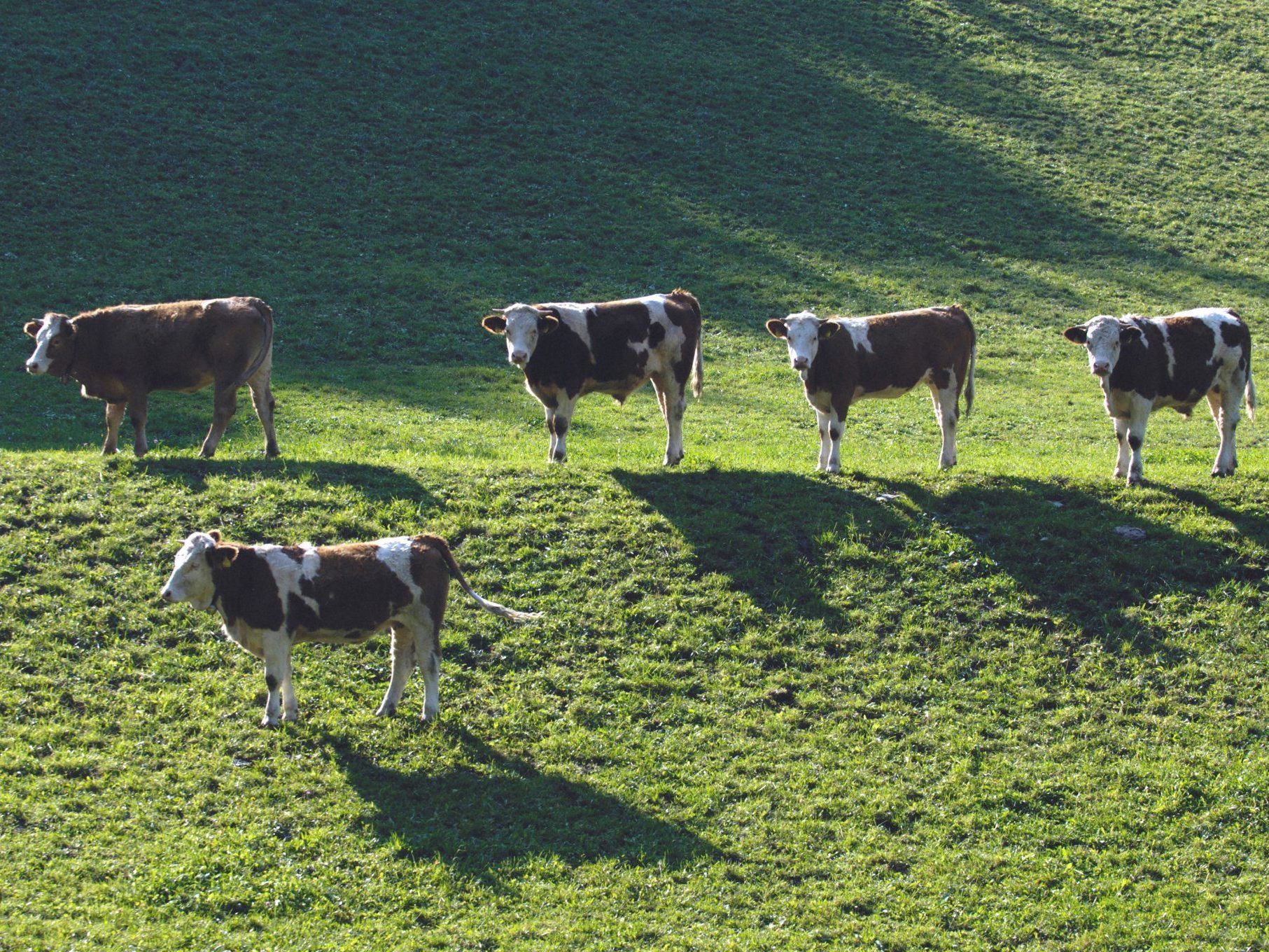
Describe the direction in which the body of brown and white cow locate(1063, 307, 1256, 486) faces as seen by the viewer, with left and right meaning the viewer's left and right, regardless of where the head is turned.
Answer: facing the viewer and to the left of the viewer

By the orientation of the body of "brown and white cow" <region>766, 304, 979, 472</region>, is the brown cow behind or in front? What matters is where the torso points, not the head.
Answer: in front

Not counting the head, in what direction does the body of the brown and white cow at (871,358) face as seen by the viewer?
to the viewer's left

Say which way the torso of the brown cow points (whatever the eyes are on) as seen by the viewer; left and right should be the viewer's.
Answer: facing to the left of the viewer

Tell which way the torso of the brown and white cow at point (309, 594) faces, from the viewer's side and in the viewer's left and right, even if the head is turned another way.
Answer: facing to the left of the viewer

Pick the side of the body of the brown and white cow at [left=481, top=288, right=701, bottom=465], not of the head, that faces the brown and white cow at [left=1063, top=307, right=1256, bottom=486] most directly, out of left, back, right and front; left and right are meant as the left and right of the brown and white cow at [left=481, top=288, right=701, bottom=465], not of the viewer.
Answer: back

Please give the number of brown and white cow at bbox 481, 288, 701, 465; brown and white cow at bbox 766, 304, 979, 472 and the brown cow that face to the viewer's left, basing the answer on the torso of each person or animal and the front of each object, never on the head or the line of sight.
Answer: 3

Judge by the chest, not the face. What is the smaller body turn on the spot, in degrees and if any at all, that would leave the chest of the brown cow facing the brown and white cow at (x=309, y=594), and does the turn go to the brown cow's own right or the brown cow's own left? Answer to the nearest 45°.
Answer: approximately 90° to the brown cow's own left

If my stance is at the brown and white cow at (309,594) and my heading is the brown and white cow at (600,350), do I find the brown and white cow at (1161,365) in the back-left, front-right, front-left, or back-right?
front-right

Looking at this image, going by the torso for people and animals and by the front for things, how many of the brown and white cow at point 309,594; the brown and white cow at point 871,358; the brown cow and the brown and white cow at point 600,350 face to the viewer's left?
4

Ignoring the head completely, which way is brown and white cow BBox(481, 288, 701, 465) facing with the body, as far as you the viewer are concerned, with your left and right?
facing to the left of the viewer

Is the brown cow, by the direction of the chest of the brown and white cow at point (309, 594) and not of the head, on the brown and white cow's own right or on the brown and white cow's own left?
on the brown and white cow's own right

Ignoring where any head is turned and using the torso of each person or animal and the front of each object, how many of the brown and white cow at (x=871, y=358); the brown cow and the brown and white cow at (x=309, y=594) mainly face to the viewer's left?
3
